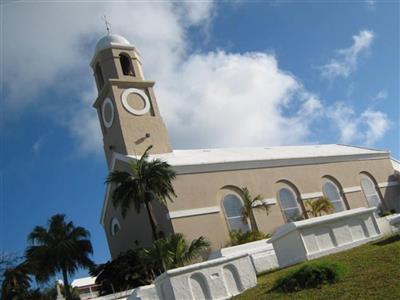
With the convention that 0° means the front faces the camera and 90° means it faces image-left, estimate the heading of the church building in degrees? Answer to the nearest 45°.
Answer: approximately 45°

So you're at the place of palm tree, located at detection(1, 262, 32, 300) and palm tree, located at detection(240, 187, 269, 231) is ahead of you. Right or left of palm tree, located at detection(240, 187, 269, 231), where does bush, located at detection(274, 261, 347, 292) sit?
right

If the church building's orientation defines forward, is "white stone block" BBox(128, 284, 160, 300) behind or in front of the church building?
in front

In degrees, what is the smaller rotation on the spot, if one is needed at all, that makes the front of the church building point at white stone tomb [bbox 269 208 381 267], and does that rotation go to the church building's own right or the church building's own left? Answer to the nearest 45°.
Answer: approximately 45° to the church building's own left

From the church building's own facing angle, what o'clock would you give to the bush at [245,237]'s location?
The bush is roughly at 10 o'clock from the church building.

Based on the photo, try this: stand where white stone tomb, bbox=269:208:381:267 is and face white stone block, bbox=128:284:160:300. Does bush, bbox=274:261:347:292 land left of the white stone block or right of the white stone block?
left

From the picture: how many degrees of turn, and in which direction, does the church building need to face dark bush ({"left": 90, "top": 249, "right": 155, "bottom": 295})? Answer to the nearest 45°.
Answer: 0° — it already faces it

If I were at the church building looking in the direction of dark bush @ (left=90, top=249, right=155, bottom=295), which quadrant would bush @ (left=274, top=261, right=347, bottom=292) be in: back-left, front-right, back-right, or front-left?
front-left

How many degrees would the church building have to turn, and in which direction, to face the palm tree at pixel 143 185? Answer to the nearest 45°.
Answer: approximately 45° to its left
